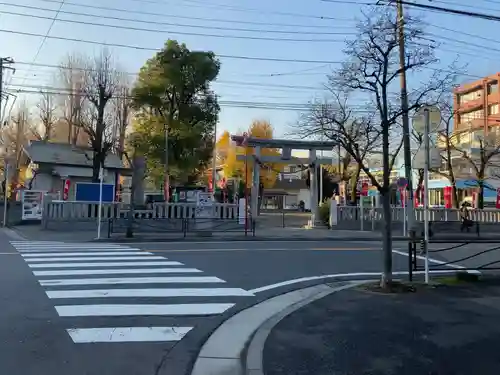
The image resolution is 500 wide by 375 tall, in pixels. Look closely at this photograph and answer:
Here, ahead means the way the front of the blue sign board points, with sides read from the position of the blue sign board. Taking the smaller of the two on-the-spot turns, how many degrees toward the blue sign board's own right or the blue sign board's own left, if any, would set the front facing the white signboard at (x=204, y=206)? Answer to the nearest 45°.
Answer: approximately 90° to the blue sign board's own left

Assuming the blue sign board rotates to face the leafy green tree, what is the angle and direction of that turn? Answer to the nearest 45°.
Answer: approximately 135° to its left

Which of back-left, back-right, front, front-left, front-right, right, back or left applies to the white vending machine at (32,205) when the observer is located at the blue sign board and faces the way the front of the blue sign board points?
back-right

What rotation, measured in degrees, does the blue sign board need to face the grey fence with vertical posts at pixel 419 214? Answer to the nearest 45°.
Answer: approximately 90° to its left
